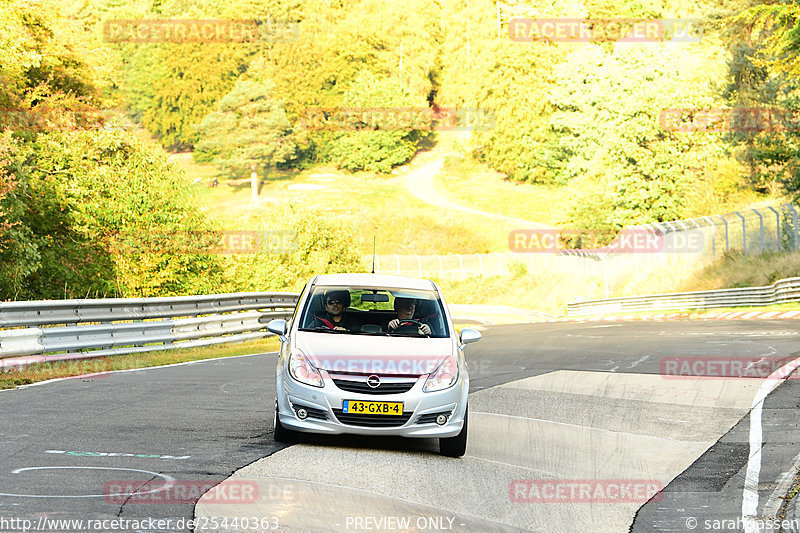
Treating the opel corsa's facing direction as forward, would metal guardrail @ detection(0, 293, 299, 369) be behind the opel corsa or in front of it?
behind

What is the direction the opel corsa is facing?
toward the camera

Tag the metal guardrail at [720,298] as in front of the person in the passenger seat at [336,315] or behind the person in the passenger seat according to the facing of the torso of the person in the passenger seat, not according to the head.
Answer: behind

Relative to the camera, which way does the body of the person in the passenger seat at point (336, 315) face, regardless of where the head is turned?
toward the camera
